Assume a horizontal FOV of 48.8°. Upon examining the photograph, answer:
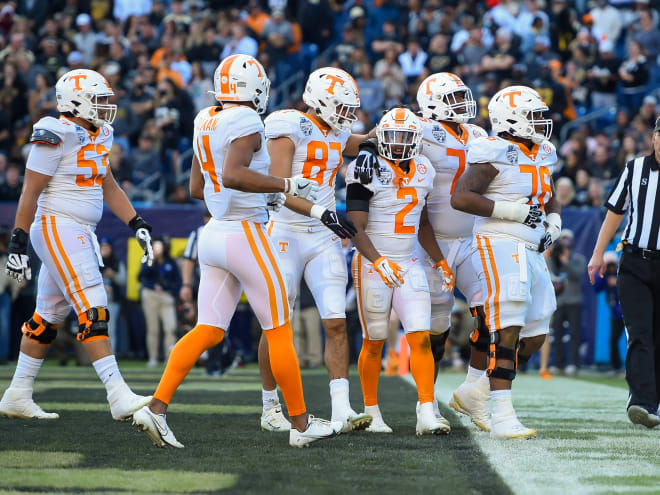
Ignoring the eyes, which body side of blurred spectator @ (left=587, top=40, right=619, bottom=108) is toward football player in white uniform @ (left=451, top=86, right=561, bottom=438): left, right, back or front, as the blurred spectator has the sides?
front

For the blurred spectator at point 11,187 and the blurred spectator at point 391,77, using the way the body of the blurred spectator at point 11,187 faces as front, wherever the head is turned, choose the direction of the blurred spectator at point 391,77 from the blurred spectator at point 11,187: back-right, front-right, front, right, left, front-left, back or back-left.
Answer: left

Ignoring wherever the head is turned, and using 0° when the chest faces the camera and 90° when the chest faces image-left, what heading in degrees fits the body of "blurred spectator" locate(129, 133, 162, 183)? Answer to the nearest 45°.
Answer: approximately 0°

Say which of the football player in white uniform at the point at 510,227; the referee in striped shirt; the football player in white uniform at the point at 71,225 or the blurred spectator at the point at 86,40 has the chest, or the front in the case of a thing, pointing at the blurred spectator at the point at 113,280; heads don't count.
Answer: the blurred spectator at the point at 86,40

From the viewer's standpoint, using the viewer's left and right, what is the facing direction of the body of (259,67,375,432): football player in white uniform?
facing the viewer and to the right of the viewer

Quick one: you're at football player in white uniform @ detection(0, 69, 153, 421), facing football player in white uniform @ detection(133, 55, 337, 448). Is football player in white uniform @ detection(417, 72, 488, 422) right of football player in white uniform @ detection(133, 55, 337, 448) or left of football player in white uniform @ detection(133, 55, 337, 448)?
left

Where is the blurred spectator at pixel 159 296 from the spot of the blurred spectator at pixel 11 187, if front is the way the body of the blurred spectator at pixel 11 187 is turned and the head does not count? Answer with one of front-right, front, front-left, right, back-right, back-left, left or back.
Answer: front-left

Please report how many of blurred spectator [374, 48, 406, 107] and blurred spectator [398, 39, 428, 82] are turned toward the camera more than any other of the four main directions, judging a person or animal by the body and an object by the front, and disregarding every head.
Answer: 2
